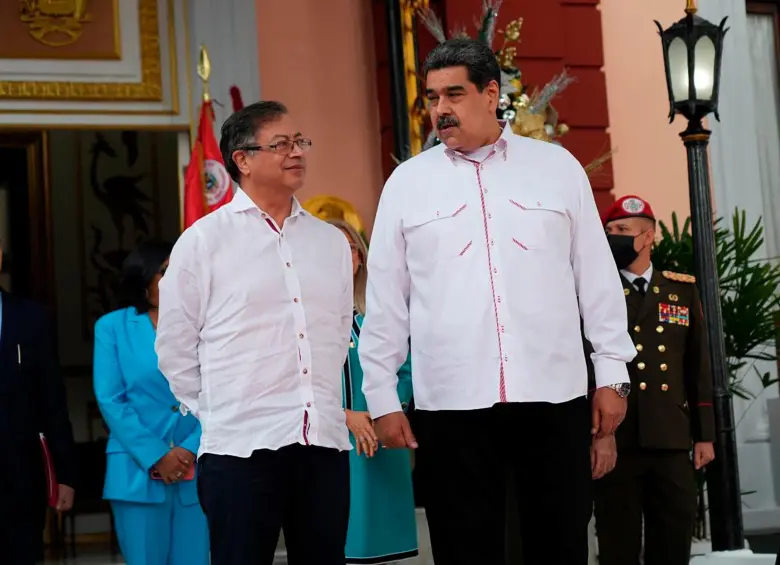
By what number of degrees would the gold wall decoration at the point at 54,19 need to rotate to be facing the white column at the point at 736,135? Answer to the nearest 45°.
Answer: approximately 90° to its left

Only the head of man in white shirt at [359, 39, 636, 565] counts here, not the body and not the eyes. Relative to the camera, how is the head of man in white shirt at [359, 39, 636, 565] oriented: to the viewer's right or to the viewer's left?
to the viewer's left

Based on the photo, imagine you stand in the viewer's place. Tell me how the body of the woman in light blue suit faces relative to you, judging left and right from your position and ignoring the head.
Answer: facing the viewer and to the right of the viewer

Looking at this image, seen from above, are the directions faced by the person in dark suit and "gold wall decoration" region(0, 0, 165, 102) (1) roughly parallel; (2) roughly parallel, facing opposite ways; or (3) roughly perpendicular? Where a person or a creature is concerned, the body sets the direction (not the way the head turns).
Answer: roughly parallel

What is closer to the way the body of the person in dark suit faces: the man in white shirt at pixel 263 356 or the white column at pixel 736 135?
the man in white shirt

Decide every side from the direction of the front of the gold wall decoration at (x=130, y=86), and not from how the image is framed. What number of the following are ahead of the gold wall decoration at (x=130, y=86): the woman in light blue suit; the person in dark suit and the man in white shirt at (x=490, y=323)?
3

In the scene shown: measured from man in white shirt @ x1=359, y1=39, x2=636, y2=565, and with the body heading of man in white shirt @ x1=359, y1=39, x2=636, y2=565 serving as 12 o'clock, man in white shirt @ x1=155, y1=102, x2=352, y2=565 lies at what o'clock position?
man in white shirt @ x1=155, y1=102, x2=352, y2=565 is roughly at 3 o'clock from man in white shirt @ x1=359, y1=39, x2=636, y2=565.

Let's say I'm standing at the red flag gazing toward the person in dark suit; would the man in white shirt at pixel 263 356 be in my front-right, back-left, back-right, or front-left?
front-left

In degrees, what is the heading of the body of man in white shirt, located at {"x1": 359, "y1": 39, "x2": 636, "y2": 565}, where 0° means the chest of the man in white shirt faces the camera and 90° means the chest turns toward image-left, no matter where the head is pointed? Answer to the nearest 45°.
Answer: approximately 0°

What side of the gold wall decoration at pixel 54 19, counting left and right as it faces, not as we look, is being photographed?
front

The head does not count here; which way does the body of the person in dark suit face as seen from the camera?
toward the camera

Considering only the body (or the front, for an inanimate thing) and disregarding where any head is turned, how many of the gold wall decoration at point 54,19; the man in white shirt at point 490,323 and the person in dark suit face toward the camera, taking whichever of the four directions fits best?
3

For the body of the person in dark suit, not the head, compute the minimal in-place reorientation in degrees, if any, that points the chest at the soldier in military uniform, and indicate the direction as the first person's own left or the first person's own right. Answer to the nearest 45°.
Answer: approximately 90° to the first person's own left
